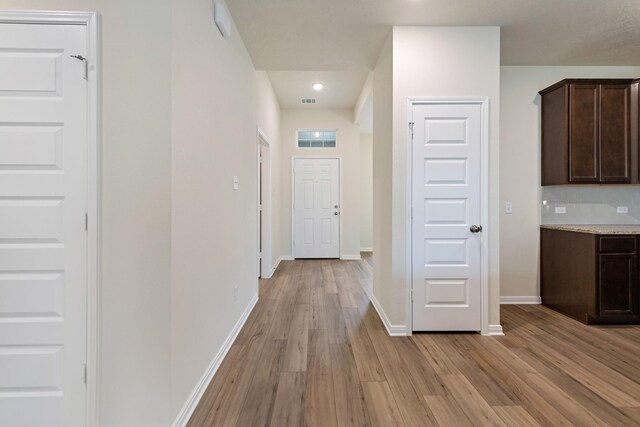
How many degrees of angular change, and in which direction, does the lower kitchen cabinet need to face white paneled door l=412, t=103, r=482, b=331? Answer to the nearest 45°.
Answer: approximately 90° to its right

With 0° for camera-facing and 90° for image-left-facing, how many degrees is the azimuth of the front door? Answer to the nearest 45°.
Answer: approximately 0°

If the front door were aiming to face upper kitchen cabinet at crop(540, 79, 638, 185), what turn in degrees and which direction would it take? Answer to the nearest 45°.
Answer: approximately 45° to its left

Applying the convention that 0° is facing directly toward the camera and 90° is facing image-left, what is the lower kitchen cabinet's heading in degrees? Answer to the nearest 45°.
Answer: approximately 315°
